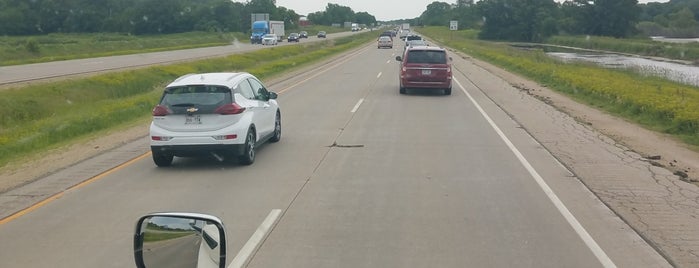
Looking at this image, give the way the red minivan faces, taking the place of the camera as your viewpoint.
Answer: facing away from the viewer

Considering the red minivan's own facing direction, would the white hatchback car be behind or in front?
behind
